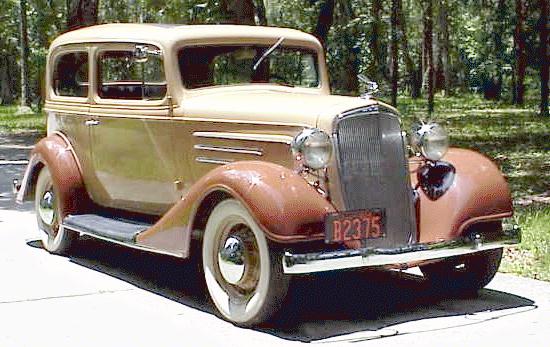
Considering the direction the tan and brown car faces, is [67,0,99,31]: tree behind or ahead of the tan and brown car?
behind

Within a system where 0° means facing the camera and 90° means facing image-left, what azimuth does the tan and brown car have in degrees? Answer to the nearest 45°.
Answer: approximately 315°

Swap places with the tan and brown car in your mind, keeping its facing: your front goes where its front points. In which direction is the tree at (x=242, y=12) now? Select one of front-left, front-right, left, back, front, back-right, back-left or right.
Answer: back-left

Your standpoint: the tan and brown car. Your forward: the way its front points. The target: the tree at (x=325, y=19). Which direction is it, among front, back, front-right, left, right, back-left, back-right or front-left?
back-left
